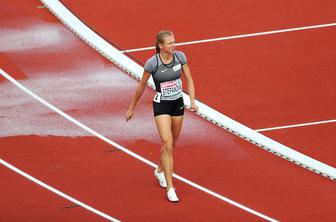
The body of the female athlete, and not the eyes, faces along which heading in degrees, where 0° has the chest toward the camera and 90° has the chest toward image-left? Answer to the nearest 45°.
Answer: approximately 315°

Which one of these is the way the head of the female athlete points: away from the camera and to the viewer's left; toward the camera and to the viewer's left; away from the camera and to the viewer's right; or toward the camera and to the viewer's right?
toward the camera and to the viewer's right
